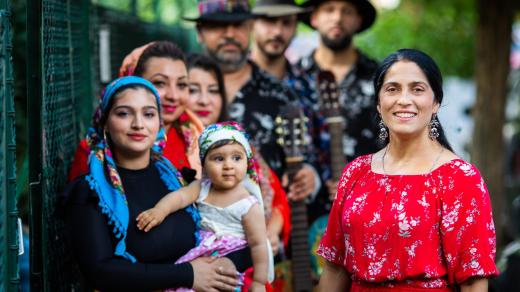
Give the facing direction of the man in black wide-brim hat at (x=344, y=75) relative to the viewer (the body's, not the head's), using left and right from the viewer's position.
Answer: facing the viewer

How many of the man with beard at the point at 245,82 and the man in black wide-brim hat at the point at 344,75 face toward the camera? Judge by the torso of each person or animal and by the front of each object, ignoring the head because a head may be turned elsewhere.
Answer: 2

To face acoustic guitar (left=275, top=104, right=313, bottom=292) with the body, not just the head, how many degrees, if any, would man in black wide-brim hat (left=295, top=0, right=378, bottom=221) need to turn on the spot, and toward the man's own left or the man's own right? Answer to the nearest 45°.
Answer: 0° — they already face it

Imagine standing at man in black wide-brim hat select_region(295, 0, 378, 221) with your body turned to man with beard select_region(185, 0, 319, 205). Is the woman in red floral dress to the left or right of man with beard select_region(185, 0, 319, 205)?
left

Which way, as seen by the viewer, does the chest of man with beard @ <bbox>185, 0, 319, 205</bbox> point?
toward the camera

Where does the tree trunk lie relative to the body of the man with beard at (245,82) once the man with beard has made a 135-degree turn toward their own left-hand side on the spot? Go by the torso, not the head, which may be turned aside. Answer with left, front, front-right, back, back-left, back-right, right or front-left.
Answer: front

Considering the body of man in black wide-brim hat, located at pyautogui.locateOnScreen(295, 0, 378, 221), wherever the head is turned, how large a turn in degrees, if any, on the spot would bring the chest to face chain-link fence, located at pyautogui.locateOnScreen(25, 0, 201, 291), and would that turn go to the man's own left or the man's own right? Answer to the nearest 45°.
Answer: approximately 45° to the man's own right

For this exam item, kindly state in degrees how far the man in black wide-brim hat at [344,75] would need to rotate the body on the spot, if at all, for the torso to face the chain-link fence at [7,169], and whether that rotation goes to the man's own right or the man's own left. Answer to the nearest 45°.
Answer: approximately 45° to the man's own right

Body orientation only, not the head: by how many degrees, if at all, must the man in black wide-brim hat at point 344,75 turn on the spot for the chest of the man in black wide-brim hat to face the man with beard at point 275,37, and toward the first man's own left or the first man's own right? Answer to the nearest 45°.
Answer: approximately 90° to the first man's own right

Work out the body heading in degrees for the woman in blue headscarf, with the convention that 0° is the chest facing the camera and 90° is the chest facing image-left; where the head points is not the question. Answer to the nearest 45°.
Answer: approximately 315°
